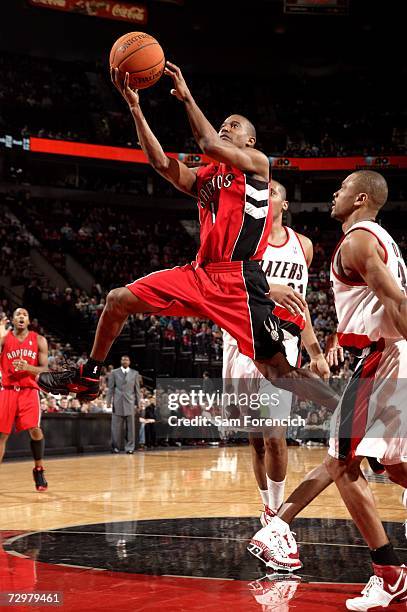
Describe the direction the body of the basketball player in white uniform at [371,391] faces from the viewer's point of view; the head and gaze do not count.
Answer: to the viewer's left

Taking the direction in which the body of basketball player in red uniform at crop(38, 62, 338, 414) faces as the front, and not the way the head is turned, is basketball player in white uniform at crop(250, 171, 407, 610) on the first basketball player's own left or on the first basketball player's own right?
on the first basketball player's own left

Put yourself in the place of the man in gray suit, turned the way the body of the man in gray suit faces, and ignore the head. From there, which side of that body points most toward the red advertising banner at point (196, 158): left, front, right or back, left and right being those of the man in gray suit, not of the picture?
back

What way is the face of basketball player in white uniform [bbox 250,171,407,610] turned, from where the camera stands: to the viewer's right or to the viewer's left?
to the viewer's left

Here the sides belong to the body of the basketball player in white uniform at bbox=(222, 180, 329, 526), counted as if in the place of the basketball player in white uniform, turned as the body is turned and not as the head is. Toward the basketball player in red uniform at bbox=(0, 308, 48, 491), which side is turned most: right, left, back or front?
right
